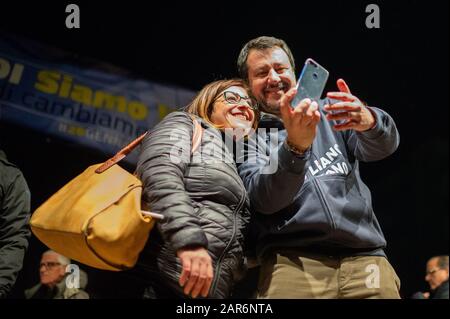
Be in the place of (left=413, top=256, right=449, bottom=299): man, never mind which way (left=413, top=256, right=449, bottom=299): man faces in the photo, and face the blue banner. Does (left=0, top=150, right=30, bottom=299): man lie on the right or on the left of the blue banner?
left

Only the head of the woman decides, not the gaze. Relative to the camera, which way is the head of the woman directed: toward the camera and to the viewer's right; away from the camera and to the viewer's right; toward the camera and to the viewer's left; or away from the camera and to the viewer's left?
toward the camera and to the viewer's right

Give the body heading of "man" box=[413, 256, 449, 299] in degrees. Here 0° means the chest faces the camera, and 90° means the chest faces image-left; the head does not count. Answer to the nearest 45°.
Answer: approximately 90°

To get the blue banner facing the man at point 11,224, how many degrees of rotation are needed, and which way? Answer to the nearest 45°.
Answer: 0° — it already faces them

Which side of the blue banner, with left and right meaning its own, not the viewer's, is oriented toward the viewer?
front
